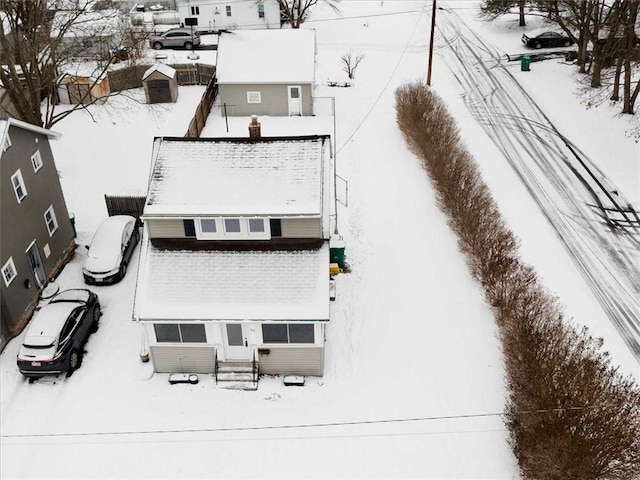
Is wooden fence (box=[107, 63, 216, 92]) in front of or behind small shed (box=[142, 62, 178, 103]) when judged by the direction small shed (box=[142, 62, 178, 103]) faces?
behind

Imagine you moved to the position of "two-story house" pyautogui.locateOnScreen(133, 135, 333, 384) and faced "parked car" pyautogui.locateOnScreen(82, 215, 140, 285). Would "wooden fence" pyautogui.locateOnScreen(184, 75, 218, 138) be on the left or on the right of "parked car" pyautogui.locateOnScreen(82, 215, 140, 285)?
right

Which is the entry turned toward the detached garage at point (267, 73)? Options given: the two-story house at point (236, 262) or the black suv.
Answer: the black suv

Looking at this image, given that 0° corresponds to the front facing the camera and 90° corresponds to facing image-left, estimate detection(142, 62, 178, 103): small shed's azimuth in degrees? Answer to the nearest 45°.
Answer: approximately 0°

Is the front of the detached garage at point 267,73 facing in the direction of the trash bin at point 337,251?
yes

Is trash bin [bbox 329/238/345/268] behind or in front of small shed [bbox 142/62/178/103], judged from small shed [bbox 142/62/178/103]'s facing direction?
in front

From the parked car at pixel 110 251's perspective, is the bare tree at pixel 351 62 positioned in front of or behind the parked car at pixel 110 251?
behind

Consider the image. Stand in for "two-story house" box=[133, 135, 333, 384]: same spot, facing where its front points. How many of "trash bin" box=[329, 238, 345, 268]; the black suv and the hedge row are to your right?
1

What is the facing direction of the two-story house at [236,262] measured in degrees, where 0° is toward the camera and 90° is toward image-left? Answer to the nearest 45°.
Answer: approximately 0°

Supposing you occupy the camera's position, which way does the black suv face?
facing away from the viewer and to the right of the viewer
